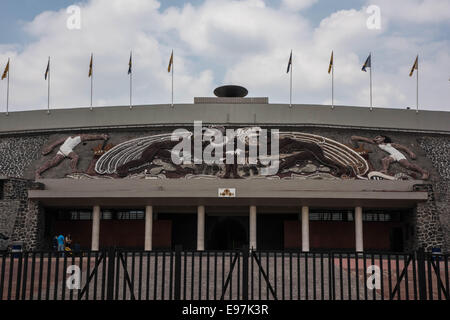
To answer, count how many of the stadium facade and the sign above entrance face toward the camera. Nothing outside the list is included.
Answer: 2

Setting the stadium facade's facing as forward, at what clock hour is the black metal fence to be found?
The black metal fence is roughly at 12 o'clock from the stadium facade.

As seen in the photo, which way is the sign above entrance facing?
toward the camera

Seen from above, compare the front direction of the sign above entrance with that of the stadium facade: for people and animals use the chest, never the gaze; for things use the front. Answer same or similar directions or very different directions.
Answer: same or similar directions

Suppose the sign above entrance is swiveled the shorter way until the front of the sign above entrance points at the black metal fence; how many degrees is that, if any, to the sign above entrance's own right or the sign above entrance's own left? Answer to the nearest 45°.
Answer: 0° — it already faces it
